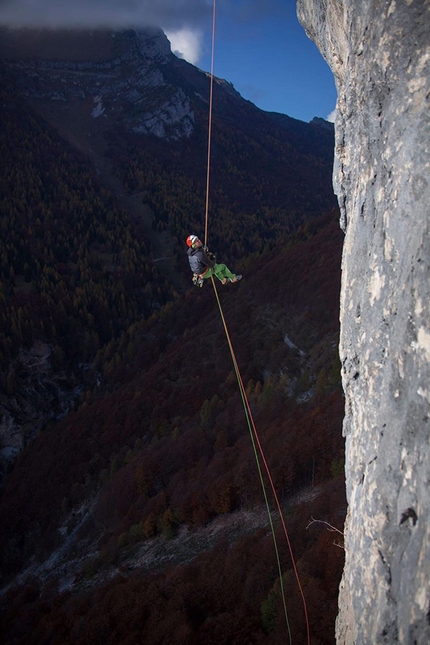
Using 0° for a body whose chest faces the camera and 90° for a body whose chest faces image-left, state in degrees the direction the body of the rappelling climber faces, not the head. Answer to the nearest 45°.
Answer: approximately 270°
